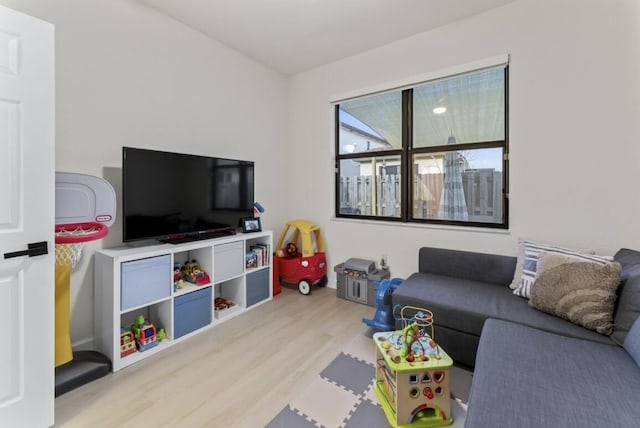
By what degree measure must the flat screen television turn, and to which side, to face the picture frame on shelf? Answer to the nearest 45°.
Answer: approximately 90° to its left

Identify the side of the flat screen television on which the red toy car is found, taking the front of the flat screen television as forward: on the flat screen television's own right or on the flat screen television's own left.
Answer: on the flat screen television's own left

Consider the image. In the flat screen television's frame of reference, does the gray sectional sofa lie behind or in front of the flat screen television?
in front

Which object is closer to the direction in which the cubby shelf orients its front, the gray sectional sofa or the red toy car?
the gray sectional sofa

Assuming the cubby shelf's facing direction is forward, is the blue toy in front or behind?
in front

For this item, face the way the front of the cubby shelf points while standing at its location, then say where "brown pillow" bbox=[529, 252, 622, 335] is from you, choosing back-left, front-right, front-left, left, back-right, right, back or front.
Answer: front

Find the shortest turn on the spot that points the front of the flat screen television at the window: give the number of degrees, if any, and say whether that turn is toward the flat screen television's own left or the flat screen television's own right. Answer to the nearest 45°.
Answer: approximately 45° to the flat screen television's own left

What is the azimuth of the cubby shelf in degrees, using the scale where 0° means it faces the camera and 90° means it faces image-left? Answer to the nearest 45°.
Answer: approximately 315°

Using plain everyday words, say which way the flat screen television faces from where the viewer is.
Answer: facing the viewer and to the right of the viewer
